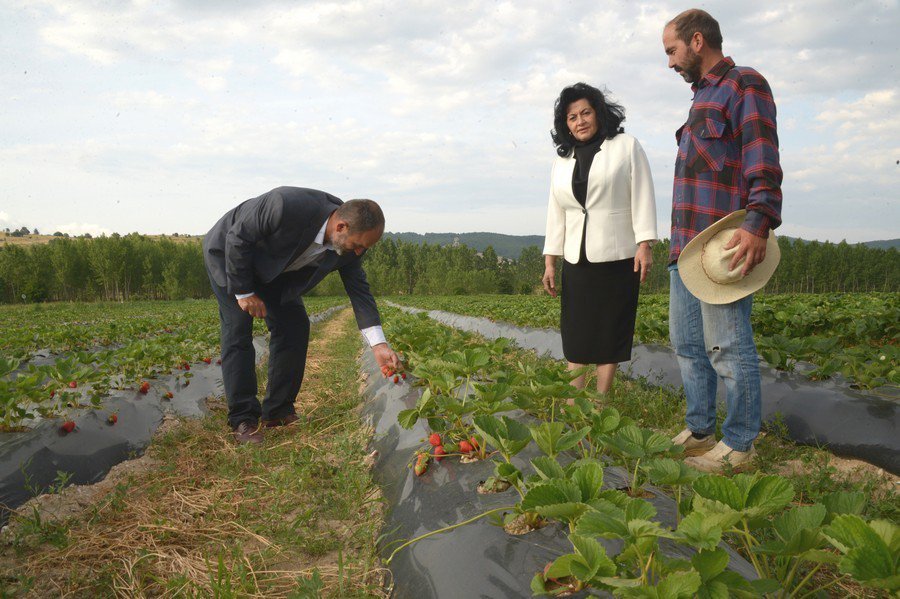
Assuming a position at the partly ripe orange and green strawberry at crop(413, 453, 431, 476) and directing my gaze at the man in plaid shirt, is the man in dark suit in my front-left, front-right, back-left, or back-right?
back-left

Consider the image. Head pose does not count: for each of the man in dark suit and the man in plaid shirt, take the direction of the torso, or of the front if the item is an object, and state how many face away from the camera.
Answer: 0

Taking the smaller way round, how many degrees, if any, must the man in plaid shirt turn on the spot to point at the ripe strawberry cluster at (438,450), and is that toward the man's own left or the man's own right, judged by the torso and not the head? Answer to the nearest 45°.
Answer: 0° — they already face it

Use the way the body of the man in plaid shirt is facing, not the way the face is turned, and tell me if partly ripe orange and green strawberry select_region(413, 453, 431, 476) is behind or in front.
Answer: in front

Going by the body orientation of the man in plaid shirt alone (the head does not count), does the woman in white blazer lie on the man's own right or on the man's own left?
on the man's own right

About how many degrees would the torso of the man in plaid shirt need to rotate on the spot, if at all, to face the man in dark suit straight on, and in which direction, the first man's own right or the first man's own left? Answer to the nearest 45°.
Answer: approximately 45° to the first man's own right

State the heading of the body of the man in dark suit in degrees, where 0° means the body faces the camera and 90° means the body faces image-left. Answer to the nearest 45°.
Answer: approximately 315°

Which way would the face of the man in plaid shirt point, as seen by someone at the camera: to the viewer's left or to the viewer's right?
to the viewer's left

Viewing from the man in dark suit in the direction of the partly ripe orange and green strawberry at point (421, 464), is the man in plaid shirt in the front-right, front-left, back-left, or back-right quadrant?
front-left

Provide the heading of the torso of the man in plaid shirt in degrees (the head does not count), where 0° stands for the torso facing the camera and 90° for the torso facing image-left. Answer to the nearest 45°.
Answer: approximately 45°

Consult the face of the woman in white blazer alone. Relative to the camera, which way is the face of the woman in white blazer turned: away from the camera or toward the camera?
toward the camera
